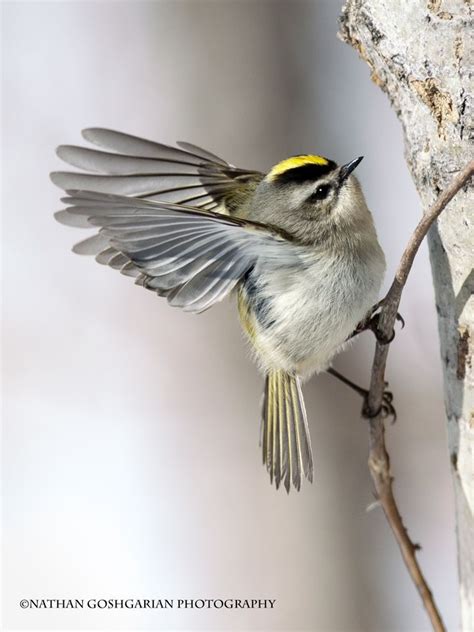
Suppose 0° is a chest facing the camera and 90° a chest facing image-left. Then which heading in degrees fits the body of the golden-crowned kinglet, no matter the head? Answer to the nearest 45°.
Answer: approximately 270°
